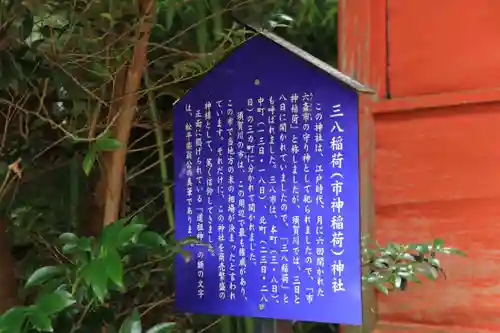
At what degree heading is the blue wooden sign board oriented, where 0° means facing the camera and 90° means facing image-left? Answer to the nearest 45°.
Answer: approximately 45°

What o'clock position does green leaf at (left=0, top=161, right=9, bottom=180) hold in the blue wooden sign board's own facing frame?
The green leaf is roughly at 2 o'clock from the blue wooden sign board.
